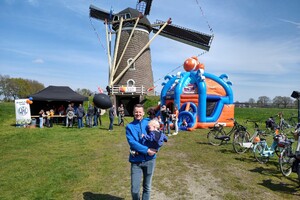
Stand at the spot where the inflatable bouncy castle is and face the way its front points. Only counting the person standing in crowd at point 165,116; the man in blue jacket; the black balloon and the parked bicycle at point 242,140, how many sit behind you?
0

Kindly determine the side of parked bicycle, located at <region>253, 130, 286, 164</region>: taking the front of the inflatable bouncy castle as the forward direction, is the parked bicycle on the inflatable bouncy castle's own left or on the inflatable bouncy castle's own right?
on the inflatable bouncy castle's own left

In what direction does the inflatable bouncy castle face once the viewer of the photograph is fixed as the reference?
facing the viewer and to the left of the viewer
